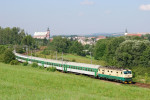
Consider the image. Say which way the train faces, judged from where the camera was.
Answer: facing the viewer and to the right of the viewer
